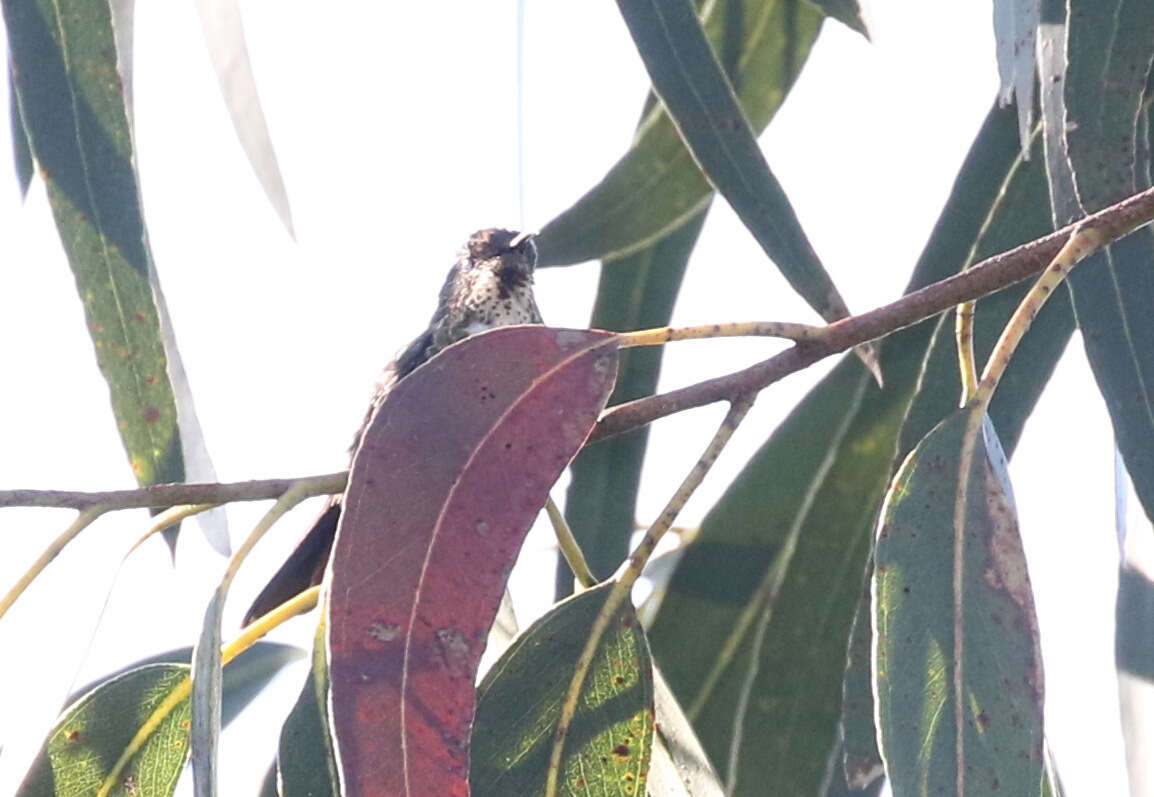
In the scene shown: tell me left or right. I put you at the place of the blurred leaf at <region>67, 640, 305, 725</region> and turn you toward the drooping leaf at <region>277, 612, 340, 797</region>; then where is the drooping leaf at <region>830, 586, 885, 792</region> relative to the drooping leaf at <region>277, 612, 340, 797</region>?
left

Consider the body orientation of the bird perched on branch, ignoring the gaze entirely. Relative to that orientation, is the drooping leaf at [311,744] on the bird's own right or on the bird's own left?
on the bird's own right

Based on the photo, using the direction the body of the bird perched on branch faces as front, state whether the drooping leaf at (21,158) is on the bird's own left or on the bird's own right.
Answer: on the bird's own right

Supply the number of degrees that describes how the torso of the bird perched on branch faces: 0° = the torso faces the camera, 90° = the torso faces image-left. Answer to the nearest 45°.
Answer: approximately 315°
